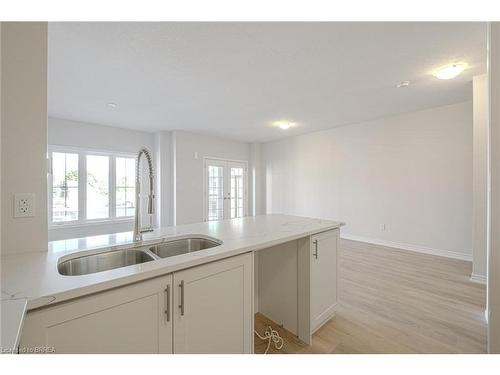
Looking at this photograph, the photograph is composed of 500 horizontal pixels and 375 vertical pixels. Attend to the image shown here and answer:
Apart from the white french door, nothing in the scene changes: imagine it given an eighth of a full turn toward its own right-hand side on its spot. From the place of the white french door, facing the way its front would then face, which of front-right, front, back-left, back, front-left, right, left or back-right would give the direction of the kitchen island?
front

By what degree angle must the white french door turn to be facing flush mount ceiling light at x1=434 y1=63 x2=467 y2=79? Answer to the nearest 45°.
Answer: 0° — it already faces it

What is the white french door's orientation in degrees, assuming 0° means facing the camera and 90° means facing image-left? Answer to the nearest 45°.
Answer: approximately 315°

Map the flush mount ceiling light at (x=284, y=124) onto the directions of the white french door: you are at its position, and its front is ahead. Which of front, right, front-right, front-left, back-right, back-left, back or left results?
front

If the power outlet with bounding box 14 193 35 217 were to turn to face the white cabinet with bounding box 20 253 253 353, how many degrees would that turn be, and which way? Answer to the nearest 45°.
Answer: approximately 45° to its left

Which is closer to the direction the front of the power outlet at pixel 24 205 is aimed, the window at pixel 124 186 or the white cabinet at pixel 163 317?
the white cabinet

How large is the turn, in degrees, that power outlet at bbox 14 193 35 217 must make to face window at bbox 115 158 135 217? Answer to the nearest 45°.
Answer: approximately 180°

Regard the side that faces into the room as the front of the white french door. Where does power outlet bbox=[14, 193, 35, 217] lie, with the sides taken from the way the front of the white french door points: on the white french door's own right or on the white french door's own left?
on the white french door's own right

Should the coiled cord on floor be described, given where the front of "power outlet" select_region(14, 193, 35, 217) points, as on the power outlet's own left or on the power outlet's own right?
on the power outlet's own left
